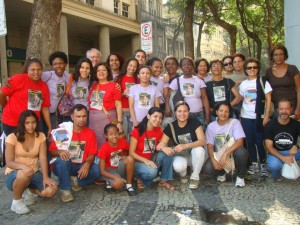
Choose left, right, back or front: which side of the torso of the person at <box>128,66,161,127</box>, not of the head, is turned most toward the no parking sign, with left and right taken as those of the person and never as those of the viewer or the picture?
back

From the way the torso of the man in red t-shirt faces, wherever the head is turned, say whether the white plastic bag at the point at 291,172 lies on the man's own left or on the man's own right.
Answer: on the man's own left

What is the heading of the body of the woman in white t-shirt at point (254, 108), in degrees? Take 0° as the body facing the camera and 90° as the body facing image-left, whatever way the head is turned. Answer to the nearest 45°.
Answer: approximately 45°

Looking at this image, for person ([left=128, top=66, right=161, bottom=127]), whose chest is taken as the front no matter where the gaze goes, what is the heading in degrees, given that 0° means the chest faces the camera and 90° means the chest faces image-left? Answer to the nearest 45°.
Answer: approximately 0°

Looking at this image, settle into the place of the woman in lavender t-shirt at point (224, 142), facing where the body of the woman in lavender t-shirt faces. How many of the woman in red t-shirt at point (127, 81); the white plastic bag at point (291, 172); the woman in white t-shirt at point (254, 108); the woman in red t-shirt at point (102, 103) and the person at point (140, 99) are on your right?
3

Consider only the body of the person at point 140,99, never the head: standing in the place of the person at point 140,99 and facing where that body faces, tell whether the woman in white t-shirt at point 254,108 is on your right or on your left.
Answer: on your left

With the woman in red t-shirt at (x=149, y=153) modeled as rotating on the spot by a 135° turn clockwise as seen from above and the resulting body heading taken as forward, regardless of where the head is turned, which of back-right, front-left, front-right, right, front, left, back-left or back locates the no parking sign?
right
